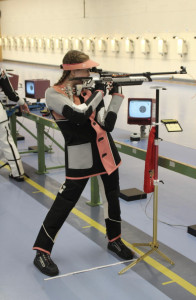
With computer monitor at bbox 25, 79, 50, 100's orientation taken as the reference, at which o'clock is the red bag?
The red bag is roughly at 10 o'clock from the computer monitor.

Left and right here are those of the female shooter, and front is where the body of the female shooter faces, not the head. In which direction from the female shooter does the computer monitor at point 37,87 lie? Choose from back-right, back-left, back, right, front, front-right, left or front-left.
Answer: back-left

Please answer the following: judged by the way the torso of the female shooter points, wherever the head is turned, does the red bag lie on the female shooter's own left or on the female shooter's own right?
on the female shooter's own left

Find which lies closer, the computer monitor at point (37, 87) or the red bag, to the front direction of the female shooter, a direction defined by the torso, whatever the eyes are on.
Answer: the red bag

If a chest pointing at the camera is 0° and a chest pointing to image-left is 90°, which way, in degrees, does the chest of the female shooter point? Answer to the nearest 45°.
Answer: approximately 315°

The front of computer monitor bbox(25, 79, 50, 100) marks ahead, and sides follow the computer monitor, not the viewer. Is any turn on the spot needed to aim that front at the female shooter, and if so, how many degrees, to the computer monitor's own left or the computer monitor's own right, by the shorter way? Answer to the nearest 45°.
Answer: approximately 45° to the computer monitor's own left

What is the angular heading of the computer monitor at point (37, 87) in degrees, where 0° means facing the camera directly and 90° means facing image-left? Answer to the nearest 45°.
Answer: approximately 45°
